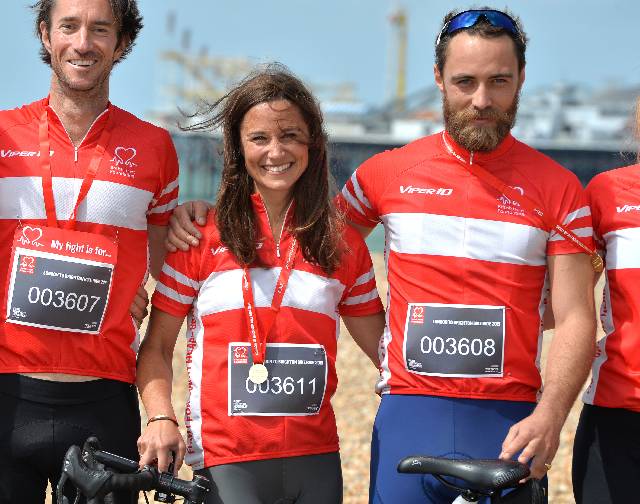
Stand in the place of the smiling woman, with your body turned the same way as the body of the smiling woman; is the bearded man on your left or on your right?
on your left

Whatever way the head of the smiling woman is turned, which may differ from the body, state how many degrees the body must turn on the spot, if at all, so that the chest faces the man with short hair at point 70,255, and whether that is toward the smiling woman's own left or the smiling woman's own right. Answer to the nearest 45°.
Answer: approximately 90° to the smiling woman's own right

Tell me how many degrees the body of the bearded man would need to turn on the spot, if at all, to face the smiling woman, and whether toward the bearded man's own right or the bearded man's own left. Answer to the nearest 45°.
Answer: approximately 90° to the bearded man's own right

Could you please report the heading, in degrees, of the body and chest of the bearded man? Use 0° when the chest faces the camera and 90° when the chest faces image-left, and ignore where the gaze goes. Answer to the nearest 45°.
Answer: approximately 0°

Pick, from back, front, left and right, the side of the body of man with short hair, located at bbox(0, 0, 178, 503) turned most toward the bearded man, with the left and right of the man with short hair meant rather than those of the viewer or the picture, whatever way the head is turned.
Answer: left

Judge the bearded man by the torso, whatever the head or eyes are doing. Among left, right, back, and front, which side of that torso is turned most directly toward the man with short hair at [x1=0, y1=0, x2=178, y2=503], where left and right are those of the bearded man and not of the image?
right

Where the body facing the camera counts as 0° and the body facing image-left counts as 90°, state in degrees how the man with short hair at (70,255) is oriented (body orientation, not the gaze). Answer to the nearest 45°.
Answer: approximately 0°
